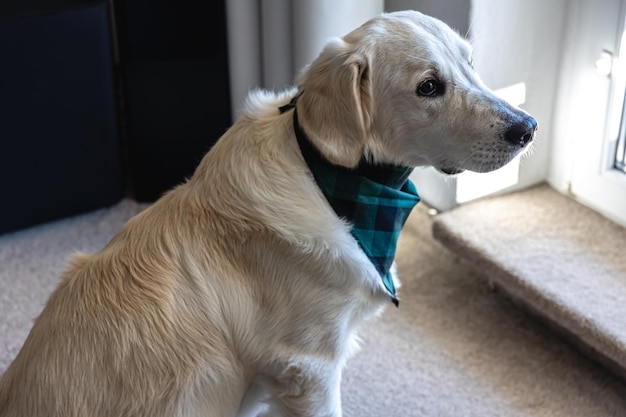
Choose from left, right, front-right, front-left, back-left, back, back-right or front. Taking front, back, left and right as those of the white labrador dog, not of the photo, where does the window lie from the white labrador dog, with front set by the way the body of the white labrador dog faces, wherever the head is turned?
front-left

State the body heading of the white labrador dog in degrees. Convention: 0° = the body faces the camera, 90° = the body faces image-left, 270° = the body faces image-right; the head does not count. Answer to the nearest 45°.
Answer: approximately 270°

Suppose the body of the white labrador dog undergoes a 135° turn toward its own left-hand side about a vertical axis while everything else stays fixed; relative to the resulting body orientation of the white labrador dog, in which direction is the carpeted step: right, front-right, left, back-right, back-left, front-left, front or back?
right
